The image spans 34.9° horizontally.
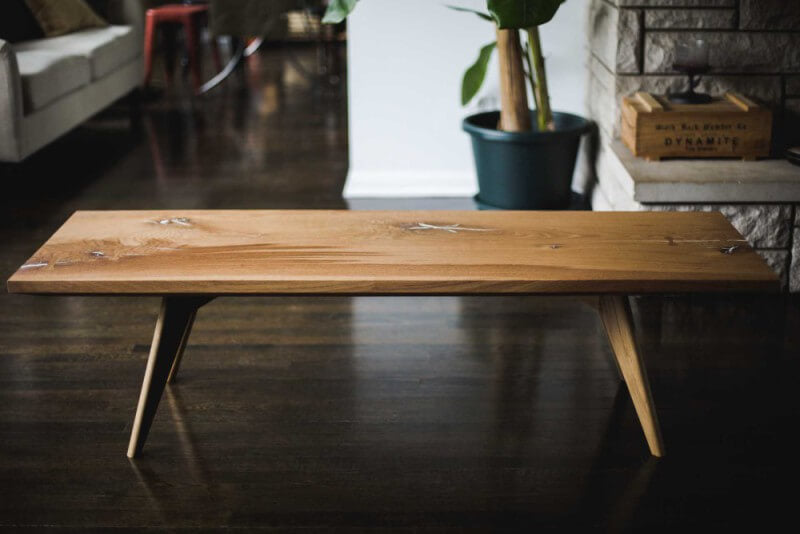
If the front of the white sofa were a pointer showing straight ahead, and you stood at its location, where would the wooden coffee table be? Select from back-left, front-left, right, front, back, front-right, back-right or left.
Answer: front-right

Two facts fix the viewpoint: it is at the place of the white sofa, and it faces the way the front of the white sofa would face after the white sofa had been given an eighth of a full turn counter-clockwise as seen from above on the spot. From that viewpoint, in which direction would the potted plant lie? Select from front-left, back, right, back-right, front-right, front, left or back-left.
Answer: front-right

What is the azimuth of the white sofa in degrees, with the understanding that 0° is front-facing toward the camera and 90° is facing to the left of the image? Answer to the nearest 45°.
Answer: approximately 315°
